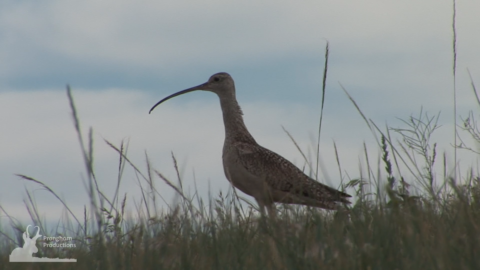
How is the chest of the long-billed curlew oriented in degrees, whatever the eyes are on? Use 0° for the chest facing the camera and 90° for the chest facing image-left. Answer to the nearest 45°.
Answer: approximately 90°
